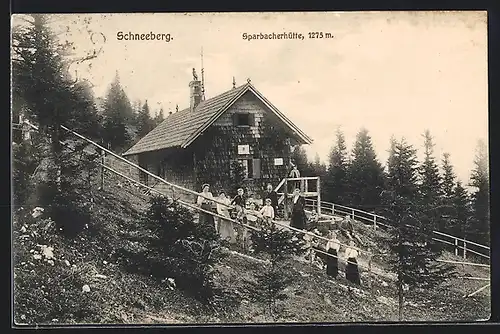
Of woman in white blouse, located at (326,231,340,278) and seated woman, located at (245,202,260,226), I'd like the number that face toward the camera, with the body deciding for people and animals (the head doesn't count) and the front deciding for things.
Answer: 2

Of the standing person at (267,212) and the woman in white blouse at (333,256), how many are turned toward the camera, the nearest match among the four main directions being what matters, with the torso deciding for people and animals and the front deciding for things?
2
